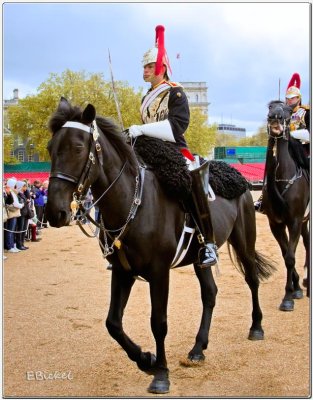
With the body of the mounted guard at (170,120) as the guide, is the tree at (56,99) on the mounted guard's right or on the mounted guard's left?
on the mounted guard's right

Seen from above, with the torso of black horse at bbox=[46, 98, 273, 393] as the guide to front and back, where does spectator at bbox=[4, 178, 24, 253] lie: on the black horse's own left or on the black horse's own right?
on the black horse's own right

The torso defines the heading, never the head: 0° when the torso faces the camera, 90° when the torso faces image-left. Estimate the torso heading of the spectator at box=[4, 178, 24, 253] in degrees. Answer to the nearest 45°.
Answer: approximately 270°

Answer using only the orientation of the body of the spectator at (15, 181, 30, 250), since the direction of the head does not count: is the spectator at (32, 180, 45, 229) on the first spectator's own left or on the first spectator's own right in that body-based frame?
on the first spectator's own left

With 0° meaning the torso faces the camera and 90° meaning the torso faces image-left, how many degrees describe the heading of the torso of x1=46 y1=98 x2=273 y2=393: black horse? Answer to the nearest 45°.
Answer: approximately 45°

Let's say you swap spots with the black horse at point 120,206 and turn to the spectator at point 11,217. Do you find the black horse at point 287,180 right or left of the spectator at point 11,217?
right

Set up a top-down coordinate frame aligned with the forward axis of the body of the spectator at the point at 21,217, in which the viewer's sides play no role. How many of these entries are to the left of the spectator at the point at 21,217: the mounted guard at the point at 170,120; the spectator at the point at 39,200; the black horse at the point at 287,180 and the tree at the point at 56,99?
2

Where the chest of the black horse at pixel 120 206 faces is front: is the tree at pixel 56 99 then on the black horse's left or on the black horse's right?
on the black horse's right

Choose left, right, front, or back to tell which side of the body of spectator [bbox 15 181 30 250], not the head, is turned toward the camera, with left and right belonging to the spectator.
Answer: right
